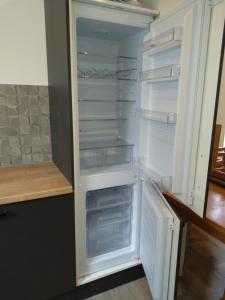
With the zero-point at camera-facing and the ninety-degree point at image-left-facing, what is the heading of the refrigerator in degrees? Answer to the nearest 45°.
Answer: approximately 315°

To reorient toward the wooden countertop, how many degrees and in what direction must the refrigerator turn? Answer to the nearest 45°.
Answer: approximately 90° to its right
